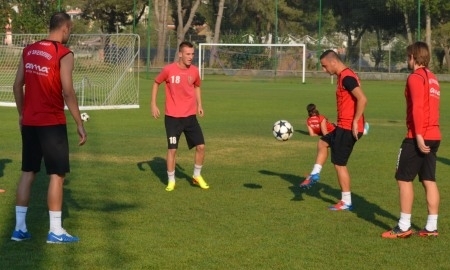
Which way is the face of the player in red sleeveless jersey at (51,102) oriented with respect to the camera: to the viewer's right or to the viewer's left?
to the viewer's right

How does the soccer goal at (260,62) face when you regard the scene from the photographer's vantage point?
facing the viewer

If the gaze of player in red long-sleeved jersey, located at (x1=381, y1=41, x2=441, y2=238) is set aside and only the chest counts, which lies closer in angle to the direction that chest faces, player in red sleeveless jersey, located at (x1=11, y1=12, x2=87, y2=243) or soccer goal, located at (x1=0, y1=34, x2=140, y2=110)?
the soccer goal

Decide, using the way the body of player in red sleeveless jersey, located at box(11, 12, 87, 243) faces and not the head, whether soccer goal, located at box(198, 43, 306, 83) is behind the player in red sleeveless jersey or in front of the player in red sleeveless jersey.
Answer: in front

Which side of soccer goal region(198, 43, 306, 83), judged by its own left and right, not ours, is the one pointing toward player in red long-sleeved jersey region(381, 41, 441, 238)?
front

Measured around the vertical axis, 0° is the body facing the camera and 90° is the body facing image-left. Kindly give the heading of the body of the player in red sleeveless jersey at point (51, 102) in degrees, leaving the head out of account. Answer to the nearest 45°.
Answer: approximately 225°

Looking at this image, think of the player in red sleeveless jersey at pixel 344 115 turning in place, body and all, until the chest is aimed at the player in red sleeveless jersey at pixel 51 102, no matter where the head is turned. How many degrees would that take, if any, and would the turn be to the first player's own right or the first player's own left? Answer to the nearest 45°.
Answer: approximately 45° to the first player's own left

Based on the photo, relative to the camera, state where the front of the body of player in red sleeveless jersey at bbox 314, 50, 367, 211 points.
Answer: to the viewer's left

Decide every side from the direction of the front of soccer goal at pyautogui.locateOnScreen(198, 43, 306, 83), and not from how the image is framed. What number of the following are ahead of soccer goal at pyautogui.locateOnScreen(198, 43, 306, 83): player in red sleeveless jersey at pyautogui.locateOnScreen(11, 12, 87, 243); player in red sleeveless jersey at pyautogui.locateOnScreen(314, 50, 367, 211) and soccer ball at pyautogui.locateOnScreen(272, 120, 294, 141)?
3

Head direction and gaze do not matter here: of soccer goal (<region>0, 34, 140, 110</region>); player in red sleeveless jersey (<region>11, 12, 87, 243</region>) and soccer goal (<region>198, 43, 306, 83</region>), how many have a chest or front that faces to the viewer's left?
0

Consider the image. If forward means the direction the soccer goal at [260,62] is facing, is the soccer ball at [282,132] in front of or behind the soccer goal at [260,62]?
in front

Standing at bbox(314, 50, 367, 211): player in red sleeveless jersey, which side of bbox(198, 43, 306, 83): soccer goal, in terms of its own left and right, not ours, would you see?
front

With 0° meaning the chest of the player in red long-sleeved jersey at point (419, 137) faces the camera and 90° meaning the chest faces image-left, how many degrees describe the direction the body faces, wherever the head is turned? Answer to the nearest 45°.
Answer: approximately 135°
